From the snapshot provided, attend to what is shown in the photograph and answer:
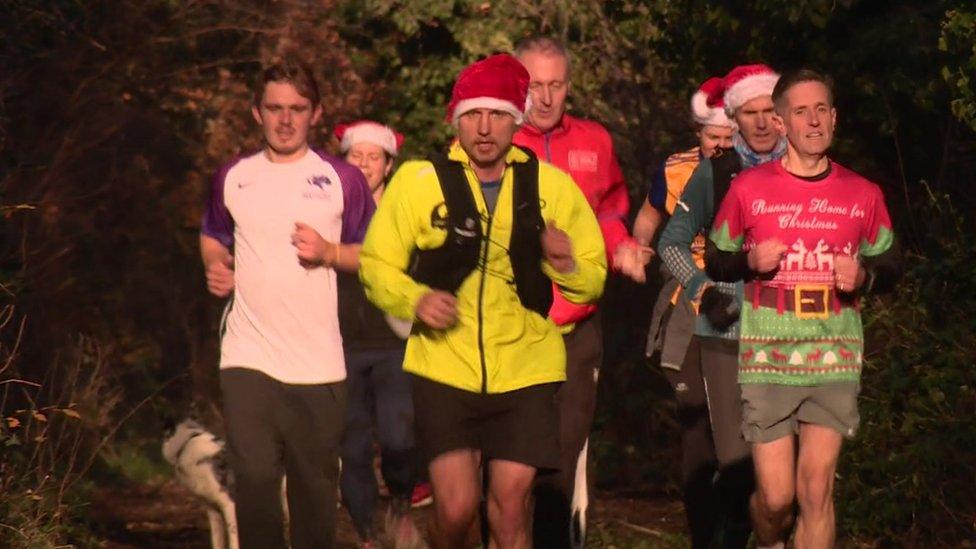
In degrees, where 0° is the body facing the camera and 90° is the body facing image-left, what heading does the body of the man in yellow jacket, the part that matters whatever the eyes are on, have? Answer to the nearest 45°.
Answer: approximately 0°
